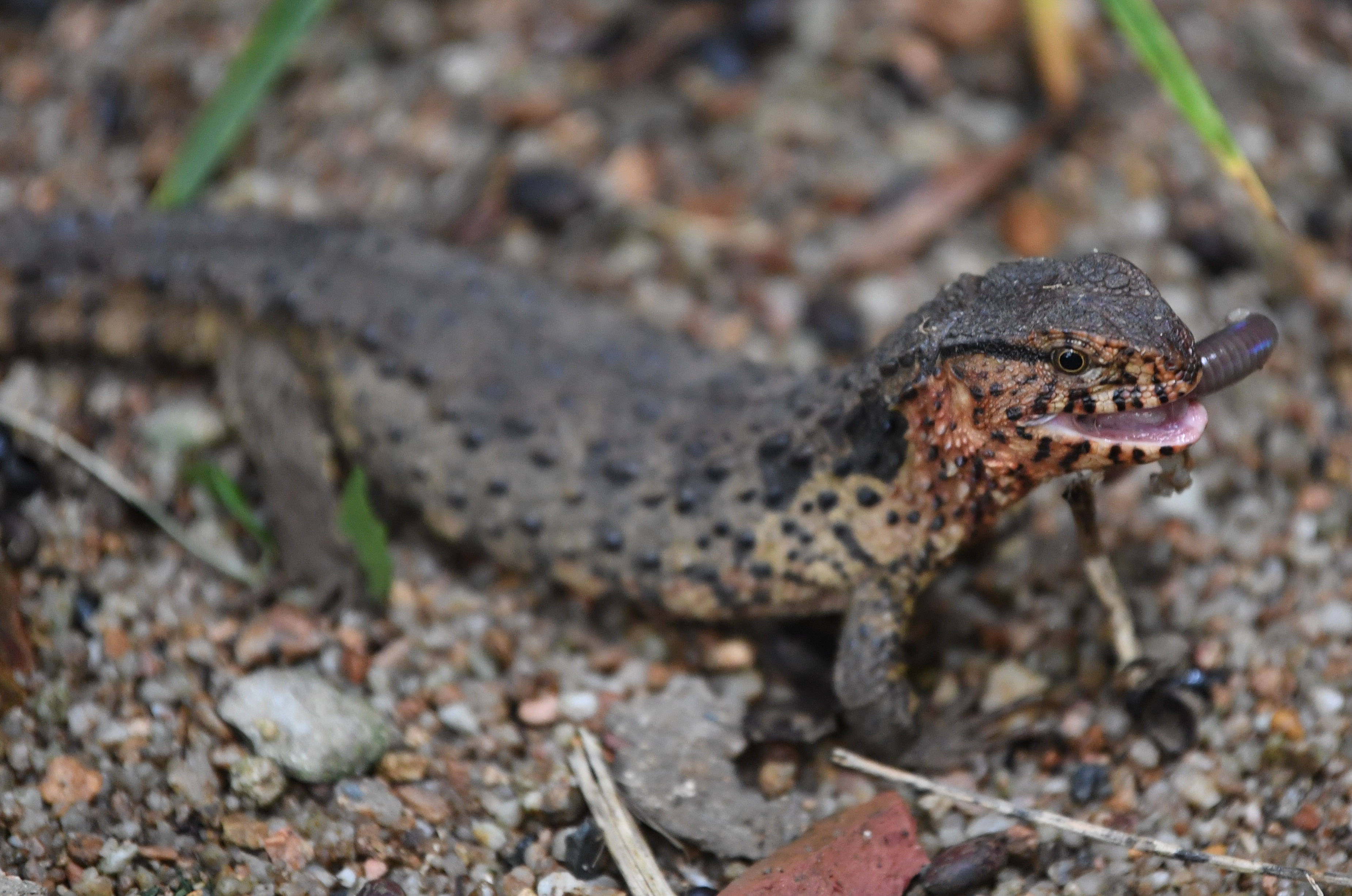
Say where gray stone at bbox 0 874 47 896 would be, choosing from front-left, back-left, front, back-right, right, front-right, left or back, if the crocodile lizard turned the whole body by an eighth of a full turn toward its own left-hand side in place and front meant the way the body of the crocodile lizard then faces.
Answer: back

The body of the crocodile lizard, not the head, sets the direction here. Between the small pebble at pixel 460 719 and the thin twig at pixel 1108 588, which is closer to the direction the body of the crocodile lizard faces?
the thin twig

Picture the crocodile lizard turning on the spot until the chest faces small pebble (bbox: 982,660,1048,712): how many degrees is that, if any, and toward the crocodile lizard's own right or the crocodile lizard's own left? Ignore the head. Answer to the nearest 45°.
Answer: approximately 45° to the crocodile lizard's own right

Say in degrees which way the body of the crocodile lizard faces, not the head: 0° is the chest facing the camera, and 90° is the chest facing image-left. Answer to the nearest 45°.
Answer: approximately 270°

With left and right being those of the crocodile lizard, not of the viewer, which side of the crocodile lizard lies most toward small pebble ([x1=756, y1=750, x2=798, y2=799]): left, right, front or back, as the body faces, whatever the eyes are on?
right
